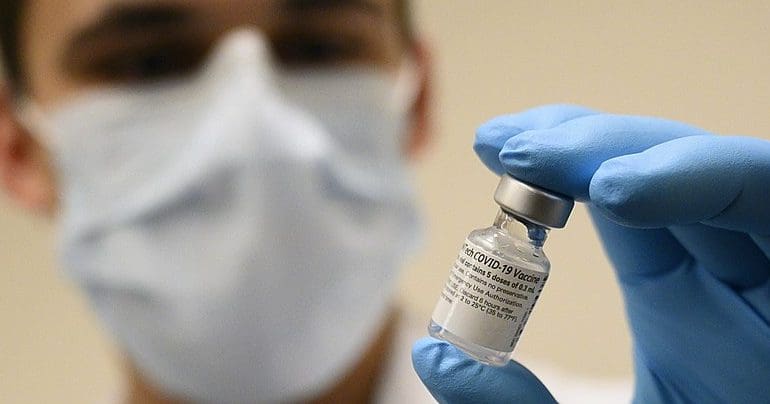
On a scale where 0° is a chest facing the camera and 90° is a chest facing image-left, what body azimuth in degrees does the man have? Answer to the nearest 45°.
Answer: approximately 0°
